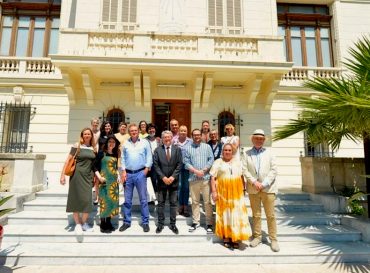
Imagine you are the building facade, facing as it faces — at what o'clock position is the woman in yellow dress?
The woman in yellow dress is roughly at 11 o'clock from the building facade.

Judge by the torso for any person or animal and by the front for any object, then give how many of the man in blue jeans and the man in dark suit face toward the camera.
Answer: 2

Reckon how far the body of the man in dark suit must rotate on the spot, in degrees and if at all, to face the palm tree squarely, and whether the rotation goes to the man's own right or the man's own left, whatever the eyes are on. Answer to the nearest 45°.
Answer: approximately 90° to the man's own left

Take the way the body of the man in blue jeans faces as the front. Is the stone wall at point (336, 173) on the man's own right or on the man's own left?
on the man's own left

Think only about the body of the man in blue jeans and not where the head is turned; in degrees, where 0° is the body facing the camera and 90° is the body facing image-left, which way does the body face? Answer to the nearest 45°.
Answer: approximately 0°
